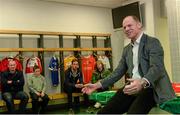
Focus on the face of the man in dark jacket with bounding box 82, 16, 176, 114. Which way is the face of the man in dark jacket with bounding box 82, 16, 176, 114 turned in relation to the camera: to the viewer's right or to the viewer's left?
to the viewer's left

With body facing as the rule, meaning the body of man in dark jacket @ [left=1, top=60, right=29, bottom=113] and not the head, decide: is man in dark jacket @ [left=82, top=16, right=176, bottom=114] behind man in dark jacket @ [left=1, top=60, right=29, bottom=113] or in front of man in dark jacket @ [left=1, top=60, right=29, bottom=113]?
in front

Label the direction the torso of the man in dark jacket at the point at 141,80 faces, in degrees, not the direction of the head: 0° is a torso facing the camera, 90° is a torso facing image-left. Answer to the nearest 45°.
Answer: approximately 45°

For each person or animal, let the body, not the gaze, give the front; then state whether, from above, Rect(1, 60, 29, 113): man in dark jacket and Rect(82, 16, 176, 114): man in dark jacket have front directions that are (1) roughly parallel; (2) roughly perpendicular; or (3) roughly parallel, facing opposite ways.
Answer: roughly perpendicular

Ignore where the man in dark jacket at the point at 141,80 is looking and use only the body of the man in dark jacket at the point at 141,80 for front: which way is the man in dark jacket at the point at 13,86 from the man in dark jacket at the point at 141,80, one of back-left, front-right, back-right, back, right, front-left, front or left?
right

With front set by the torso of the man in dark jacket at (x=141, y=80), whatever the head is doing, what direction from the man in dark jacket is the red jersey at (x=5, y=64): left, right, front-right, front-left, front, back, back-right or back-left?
right

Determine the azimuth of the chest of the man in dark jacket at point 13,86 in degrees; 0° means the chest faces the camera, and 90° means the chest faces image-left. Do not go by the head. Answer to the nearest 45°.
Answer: approximately 0°

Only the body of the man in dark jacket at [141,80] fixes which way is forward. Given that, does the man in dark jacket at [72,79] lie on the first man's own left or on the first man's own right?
on the first man's own right
